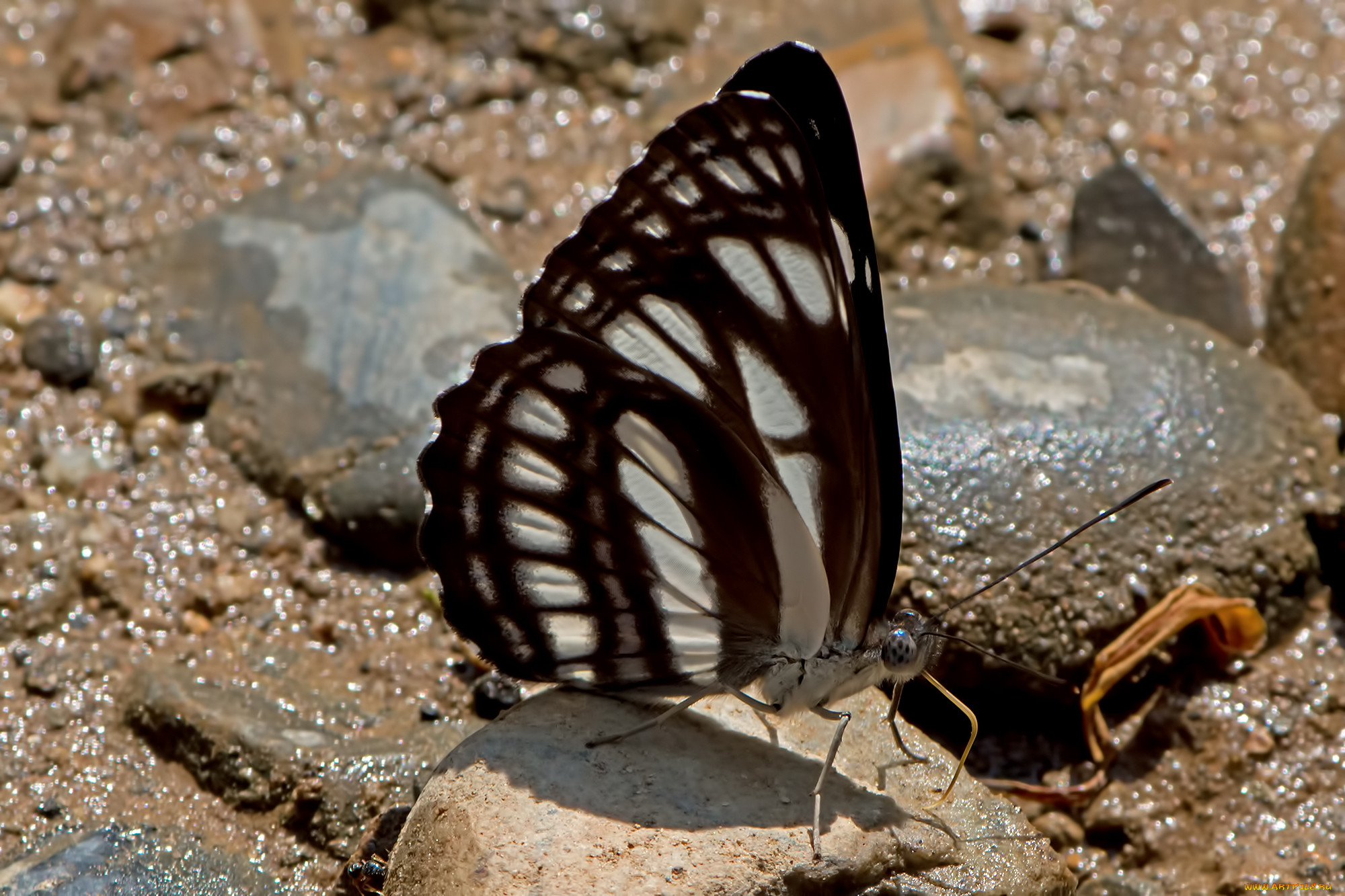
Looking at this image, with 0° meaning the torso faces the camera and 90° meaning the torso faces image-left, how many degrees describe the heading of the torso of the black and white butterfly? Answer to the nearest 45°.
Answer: approximately 270°

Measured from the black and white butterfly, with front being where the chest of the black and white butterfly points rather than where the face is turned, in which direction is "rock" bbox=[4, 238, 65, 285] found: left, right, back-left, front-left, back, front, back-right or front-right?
back-left

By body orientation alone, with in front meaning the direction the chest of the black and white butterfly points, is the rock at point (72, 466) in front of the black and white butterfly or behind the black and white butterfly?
behind

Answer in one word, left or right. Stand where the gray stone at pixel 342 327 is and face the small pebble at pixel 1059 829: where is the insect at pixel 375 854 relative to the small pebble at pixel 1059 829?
right

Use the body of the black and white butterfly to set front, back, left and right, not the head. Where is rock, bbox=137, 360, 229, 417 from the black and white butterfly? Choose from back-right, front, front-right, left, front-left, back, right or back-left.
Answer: back-left

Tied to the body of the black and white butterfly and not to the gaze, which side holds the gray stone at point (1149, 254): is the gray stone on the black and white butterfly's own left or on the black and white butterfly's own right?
on the black and white butterfly's own left

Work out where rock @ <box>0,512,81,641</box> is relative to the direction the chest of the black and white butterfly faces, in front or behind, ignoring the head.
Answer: behind

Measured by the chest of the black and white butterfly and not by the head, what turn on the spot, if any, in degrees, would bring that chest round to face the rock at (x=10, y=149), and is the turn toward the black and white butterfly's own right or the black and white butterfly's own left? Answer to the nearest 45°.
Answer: approximately 135° to the black and white butterfly's own left

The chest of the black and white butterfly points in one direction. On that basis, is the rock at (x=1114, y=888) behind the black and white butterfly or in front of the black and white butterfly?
in front
